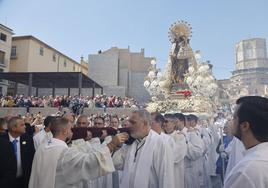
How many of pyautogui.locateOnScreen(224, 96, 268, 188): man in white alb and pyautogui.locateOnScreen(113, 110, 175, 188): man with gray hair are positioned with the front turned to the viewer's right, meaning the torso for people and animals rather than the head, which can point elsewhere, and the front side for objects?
0

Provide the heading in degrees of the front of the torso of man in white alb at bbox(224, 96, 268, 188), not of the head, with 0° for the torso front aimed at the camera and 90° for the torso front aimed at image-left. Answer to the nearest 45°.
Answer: approximately 135°

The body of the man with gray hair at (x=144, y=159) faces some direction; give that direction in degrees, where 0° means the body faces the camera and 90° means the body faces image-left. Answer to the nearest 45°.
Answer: approximately 45°

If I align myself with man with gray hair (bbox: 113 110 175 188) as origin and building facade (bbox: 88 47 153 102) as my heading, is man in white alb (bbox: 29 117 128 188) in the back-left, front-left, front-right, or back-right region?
back-left

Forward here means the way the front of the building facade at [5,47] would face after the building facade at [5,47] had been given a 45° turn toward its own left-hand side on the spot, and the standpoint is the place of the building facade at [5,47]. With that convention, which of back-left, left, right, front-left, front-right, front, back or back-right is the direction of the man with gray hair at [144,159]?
right

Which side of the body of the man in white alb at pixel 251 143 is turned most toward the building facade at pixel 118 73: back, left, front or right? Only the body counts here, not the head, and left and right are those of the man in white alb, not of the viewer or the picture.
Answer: front

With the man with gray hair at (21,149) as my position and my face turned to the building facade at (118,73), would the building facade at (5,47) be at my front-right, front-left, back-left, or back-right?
front-left

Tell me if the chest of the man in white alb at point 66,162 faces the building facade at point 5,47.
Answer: no

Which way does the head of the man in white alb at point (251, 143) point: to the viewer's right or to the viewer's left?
to the viewer's left
